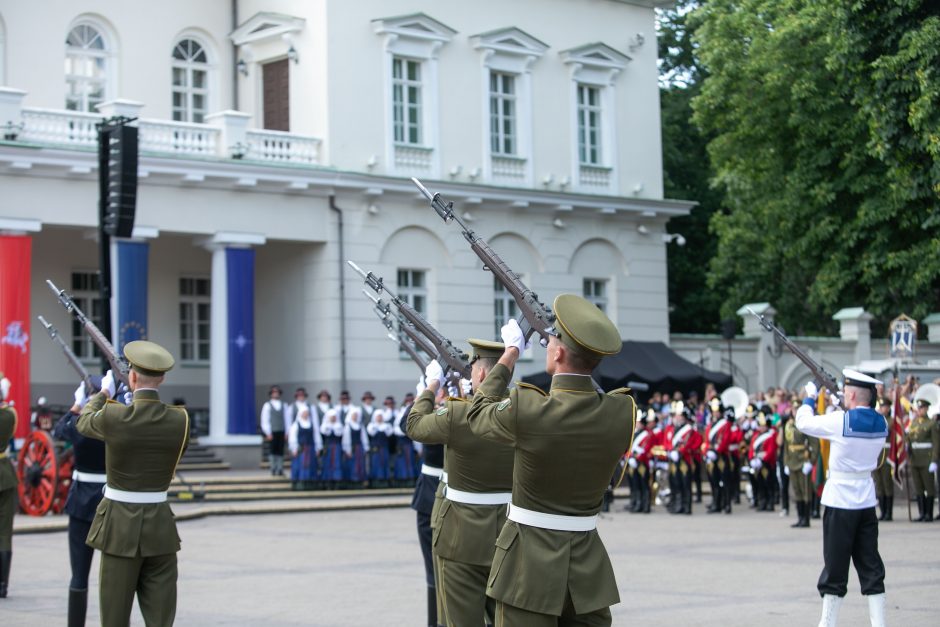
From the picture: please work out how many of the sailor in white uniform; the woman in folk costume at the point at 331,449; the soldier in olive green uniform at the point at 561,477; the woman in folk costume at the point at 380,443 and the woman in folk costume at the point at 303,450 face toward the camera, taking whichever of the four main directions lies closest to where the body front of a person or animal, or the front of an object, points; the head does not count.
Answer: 3

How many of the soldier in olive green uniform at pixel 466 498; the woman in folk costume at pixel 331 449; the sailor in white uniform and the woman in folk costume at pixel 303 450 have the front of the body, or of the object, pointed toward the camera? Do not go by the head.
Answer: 2

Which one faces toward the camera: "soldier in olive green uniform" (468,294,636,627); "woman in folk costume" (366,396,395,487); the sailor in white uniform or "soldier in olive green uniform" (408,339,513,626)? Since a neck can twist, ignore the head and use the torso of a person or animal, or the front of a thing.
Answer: the woman in folk costume

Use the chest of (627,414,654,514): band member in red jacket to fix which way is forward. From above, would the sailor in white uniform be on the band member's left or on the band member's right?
on the band member's left

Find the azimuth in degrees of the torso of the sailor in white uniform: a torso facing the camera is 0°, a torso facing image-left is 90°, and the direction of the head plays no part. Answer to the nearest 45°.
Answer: approximately 135°

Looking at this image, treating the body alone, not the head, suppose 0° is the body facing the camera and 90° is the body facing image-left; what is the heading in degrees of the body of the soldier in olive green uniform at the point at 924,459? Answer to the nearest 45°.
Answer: approximately 45°

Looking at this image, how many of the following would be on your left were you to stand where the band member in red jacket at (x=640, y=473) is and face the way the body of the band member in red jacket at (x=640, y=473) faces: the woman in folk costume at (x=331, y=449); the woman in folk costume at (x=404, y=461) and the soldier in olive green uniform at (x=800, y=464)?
1

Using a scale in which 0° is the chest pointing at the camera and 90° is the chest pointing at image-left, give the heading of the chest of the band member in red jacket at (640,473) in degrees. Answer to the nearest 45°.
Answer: approximately 45°

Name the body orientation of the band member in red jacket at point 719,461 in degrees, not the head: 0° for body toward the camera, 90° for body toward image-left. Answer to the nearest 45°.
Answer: approximately 45°
